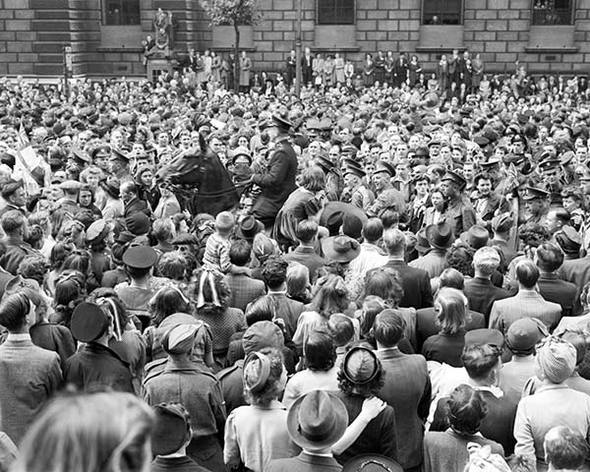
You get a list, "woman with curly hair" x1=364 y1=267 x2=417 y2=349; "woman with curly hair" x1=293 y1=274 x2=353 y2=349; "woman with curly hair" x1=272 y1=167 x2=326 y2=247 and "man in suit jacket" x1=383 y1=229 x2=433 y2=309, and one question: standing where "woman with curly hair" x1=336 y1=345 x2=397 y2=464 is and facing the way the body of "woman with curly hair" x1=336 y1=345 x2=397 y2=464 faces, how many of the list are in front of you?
4

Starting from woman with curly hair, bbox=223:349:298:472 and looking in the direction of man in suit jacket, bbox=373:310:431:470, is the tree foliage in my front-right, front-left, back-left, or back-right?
front-left

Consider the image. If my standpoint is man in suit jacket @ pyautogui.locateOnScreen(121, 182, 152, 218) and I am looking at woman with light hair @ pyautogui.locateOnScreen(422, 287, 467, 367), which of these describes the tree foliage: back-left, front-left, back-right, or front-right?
back-left

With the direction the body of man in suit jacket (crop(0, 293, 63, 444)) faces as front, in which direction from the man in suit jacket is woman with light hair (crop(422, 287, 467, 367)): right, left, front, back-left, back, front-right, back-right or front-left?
right

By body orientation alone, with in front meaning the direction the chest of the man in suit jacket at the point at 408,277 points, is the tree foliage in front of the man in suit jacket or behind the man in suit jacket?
in front

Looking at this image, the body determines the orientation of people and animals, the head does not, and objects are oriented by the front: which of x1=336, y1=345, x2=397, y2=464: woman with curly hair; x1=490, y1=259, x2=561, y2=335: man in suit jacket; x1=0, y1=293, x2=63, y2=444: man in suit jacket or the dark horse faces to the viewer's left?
the dark horse

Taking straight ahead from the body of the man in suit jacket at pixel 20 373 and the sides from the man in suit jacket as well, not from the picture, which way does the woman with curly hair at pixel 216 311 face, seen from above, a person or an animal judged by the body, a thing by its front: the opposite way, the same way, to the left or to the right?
the same way

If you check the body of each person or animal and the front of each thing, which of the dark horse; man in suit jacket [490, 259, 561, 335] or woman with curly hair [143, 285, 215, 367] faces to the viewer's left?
the dark horse

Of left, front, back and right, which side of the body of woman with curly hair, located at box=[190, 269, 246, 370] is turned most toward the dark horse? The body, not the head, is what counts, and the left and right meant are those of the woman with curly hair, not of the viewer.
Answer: front

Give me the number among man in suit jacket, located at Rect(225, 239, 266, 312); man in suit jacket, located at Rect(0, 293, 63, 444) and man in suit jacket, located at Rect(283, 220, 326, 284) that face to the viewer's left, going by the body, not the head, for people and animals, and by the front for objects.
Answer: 0

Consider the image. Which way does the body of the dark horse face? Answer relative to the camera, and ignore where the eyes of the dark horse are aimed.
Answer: to the viewer's left

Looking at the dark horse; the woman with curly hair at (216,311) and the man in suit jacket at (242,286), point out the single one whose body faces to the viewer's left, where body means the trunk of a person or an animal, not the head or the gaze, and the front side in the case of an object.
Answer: the dark horse

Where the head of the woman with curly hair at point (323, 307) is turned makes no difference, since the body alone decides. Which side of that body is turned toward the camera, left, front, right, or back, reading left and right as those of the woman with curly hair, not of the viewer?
back

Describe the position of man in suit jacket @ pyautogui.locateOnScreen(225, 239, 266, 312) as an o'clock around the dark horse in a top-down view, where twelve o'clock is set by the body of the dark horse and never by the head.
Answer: The man in suit jacket is roughly at 9 o'clock from the dark horse.

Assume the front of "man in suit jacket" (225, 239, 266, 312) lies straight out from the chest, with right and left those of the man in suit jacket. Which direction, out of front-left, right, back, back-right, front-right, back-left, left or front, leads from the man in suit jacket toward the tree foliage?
front

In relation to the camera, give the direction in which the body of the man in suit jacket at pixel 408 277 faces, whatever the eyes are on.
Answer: away from the camera

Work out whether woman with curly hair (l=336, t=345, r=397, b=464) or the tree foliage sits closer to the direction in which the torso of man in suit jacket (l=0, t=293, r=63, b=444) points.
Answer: the tree foliage

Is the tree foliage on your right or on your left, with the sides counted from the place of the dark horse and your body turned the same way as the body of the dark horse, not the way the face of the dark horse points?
on your right

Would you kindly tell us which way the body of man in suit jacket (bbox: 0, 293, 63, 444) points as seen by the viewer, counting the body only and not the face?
away from the camera

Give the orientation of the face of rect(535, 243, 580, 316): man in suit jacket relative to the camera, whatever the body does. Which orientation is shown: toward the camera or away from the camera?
away from the camera

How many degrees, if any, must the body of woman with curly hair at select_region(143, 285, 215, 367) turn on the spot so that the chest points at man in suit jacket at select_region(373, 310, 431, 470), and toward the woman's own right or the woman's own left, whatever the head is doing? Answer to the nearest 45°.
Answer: approximately 135° to the woman's own right

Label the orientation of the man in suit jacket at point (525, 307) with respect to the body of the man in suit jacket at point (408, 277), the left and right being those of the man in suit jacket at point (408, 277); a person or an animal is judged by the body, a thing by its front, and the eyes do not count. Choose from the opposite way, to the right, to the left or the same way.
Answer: the same way

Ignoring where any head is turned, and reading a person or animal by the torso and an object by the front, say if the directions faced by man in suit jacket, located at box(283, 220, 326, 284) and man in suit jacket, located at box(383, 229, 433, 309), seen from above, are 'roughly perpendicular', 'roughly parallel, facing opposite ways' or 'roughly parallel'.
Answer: roughly parallel

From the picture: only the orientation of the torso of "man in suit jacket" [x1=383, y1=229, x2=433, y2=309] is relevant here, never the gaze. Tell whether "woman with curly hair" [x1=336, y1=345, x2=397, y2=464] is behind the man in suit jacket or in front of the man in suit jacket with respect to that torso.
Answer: behind
